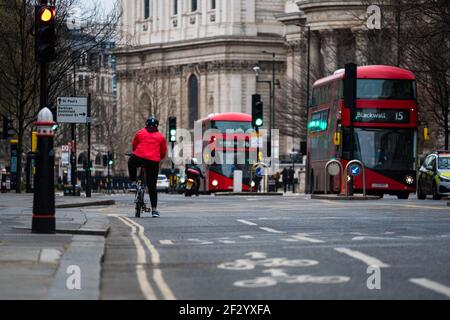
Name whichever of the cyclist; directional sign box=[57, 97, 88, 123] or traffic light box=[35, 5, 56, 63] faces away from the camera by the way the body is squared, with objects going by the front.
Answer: the cyclist

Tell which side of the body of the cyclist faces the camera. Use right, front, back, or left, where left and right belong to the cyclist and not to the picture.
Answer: back

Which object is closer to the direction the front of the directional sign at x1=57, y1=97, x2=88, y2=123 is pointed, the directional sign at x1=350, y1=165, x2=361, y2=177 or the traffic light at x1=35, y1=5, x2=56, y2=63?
the traffic light

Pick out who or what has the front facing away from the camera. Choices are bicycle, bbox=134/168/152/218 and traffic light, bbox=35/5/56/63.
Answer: the bicycle

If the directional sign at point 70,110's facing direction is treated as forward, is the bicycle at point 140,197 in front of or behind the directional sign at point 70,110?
in front

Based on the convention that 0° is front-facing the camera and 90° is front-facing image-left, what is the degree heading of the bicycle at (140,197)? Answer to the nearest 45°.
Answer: approximately 180°

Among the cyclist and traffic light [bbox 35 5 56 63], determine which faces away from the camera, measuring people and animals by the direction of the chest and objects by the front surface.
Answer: the cyclist

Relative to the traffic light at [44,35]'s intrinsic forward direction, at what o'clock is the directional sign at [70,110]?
The directional sign is roughly at 6 o'clock from the traffic light.

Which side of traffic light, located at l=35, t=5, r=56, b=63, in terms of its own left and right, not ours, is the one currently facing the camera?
front
